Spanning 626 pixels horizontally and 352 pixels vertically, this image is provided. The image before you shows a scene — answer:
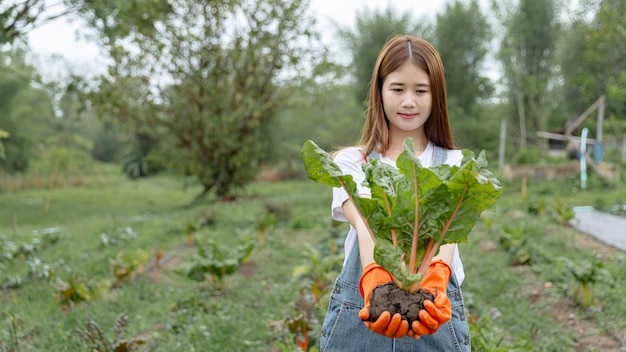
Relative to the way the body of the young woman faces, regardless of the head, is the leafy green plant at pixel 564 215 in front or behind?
behind

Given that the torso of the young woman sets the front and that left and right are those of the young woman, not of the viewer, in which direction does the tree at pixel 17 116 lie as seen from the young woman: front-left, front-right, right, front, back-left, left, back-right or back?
back-right

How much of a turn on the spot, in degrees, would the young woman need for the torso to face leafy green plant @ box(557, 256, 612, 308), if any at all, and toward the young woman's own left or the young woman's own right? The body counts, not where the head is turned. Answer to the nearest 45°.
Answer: approximately 135° to the young woman's own left

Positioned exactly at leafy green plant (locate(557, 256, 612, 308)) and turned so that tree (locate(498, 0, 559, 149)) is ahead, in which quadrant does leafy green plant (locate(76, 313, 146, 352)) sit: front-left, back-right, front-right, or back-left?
back-left

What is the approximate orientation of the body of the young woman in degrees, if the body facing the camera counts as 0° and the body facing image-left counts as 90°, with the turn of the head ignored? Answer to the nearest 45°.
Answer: approximately 0°

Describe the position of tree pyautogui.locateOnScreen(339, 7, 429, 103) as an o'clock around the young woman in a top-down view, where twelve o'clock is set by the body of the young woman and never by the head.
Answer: The tree is roughly at 6 o'clock from the young woman.

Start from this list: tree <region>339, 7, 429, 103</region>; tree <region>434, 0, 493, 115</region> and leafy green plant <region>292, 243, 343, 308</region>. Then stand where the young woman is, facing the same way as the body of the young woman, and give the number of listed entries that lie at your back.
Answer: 3

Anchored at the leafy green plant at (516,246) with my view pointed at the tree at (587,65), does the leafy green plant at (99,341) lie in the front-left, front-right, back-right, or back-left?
back-left

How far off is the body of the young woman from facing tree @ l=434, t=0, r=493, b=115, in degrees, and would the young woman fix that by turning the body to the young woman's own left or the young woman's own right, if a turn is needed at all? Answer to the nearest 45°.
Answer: approximately 180°
